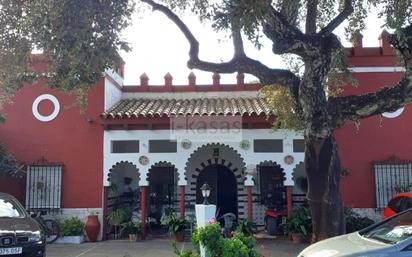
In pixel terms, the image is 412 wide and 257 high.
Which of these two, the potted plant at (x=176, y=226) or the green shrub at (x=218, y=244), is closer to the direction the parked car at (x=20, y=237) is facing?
the green shrub

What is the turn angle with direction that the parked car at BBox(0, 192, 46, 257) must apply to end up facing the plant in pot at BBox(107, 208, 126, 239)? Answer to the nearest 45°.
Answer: approximately 90° to its left

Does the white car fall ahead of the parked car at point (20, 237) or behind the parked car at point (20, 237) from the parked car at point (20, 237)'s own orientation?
ahead

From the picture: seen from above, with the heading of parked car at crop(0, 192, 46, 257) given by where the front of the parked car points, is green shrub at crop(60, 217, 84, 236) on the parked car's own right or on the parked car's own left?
on the parked car's own left

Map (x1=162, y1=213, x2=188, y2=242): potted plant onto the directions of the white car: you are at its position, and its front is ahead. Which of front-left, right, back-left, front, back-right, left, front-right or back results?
right

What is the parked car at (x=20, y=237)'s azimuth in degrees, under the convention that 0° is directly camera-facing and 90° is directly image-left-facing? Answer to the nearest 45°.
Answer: approximately 315°

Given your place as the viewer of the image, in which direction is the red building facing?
facing the viewer

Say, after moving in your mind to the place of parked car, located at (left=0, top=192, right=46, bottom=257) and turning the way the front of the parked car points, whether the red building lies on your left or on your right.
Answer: on your left
